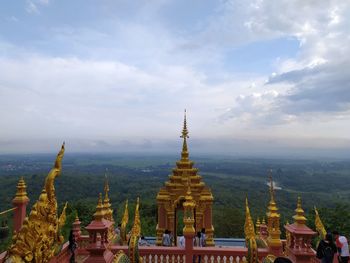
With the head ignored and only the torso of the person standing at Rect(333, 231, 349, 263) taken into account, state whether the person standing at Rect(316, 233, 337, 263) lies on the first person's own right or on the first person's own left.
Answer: on the first person's own left

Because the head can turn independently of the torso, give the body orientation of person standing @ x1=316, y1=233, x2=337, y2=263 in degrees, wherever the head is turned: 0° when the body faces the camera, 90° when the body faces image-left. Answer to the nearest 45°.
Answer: approximately 180°

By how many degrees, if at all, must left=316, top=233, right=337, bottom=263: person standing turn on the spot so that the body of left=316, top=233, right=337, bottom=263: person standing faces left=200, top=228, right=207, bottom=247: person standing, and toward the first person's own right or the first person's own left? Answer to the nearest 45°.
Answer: approximately 45° to the first person's own left

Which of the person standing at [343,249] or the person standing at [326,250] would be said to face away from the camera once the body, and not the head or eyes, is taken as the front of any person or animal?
the person standing at [326,250]
